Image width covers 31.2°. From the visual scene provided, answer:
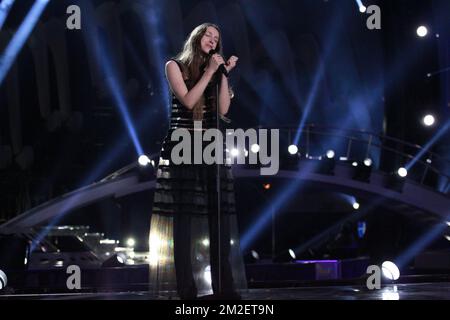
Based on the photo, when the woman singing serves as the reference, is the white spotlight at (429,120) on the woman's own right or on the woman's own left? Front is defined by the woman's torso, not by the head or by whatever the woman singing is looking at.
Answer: on the woman's own left

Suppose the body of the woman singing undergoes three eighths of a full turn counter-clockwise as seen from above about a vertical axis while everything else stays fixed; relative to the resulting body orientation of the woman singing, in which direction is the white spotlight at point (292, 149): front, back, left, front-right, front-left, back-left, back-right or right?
front

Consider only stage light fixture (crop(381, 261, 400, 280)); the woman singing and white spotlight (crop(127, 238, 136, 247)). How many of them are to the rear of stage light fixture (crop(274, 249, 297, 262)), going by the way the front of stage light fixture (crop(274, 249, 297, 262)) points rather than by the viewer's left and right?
1

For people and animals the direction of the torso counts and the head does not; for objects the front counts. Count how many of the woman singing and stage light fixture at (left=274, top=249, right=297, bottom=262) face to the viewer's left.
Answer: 0

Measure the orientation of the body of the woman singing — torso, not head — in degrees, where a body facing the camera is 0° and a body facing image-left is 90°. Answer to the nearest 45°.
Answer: approximately 315°

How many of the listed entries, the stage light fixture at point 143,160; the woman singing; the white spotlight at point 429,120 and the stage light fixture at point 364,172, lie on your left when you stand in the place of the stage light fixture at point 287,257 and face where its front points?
2

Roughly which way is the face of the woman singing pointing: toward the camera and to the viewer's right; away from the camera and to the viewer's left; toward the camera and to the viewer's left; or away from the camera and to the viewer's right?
toward the camera and to the viewer's right

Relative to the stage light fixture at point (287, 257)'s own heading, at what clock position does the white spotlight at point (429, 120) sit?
The white spotlight is roughly at 9 o'clock from the stage light fixture.

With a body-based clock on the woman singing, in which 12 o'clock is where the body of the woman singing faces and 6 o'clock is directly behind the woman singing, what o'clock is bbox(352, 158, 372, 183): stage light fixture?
The stage light fixture is roughly at 8 o'clock from the woman singing.

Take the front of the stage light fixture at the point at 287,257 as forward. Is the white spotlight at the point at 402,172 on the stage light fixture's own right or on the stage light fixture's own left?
on the stage light fixture's own left
